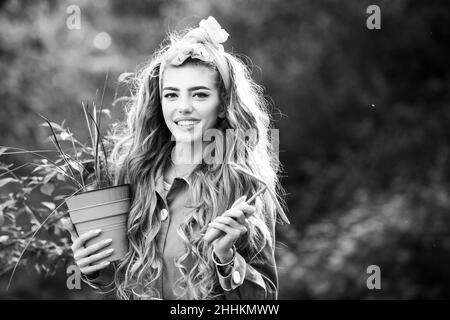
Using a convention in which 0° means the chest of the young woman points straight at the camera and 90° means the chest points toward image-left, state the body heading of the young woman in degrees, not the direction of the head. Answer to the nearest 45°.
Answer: approximately 45°
